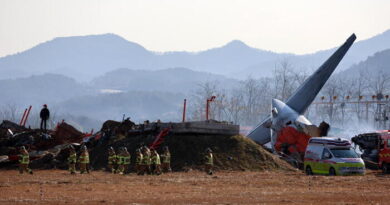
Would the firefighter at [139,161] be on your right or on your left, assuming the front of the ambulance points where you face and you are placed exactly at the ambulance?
on your right
